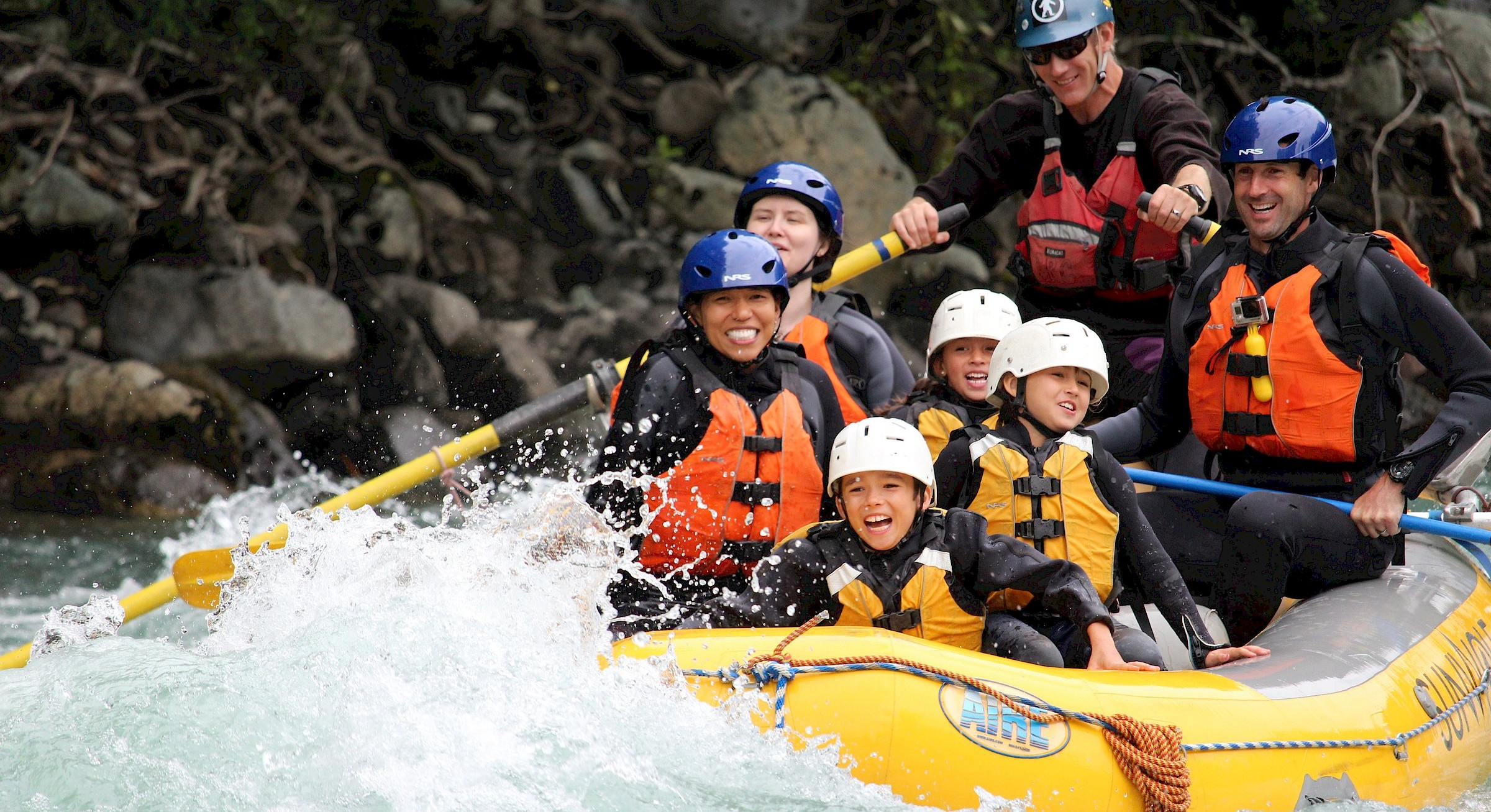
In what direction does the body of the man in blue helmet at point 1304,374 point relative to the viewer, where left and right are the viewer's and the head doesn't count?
facing the viewer and to the left of the viewer

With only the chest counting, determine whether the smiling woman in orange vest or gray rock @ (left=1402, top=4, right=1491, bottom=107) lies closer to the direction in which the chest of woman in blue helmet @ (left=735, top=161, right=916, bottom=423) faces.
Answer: the smiling woman in orange vest

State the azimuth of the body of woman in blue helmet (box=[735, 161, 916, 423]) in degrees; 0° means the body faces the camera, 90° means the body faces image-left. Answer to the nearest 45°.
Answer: approximately 45°

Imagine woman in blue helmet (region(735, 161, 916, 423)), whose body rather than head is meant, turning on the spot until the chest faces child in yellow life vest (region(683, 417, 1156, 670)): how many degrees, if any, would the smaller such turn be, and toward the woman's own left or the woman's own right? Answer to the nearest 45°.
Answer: approximately 45° to the woman's own left

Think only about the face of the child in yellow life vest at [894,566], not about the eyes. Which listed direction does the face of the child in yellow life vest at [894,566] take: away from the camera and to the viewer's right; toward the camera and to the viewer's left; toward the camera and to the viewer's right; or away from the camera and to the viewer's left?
toward the camera and to the viewer's left

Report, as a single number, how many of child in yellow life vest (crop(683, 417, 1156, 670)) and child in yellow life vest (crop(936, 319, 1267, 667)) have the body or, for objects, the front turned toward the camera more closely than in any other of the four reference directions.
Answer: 2

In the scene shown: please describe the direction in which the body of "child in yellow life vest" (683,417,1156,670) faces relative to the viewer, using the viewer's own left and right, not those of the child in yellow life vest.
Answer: facing the viewer

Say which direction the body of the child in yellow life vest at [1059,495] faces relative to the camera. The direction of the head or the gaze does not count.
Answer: toward the camera

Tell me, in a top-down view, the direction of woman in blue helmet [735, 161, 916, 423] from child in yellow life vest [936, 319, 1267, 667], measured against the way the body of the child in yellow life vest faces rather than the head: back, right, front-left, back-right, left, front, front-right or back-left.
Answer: back-right

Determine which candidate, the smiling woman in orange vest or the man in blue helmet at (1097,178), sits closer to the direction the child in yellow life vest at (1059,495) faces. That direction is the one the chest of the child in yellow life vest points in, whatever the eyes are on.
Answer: the smiling woman in orange vest

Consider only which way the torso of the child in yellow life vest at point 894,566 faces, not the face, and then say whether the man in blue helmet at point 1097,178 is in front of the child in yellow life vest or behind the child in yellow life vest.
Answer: behind

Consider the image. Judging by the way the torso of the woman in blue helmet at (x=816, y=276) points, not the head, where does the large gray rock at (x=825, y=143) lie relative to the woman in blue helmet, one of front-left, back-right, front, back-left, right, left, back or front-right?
back-right
